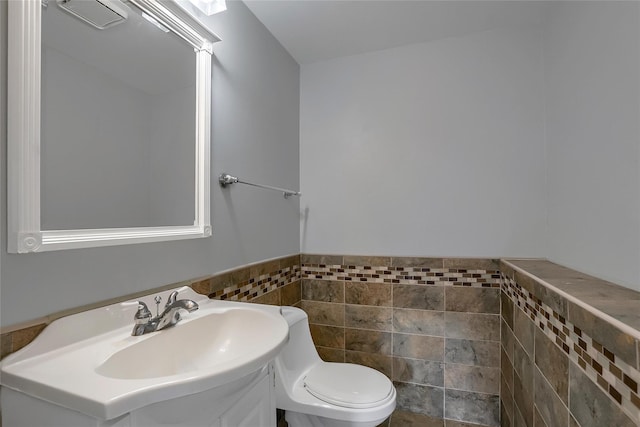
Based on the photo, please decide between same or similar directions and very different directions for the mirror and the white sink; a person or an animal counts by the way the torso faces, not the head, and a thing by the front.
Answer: same or similar directions

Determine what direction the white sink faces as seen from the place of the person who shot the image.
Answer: facing the viewer and to the right of the viewer

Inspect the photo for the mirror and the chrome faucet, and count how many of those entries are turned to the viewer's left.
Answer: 0

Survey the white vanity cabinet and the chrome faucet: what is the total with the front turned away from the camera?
0

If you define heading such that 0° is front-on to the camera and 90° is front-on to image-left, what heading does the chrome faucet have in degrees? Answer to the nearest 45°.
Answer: approximately 315°

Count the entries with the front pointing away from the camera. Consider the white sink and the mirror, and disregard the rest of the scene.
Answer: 0

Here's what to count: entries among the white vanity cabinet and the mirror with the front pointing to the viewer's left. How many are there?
0

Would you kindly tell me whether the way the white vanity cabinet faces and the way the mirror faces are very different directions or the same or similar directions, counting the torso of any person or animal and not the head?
same or similar directions

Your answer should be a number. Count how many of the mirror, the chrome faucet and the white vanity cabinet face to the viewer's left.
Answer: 0
